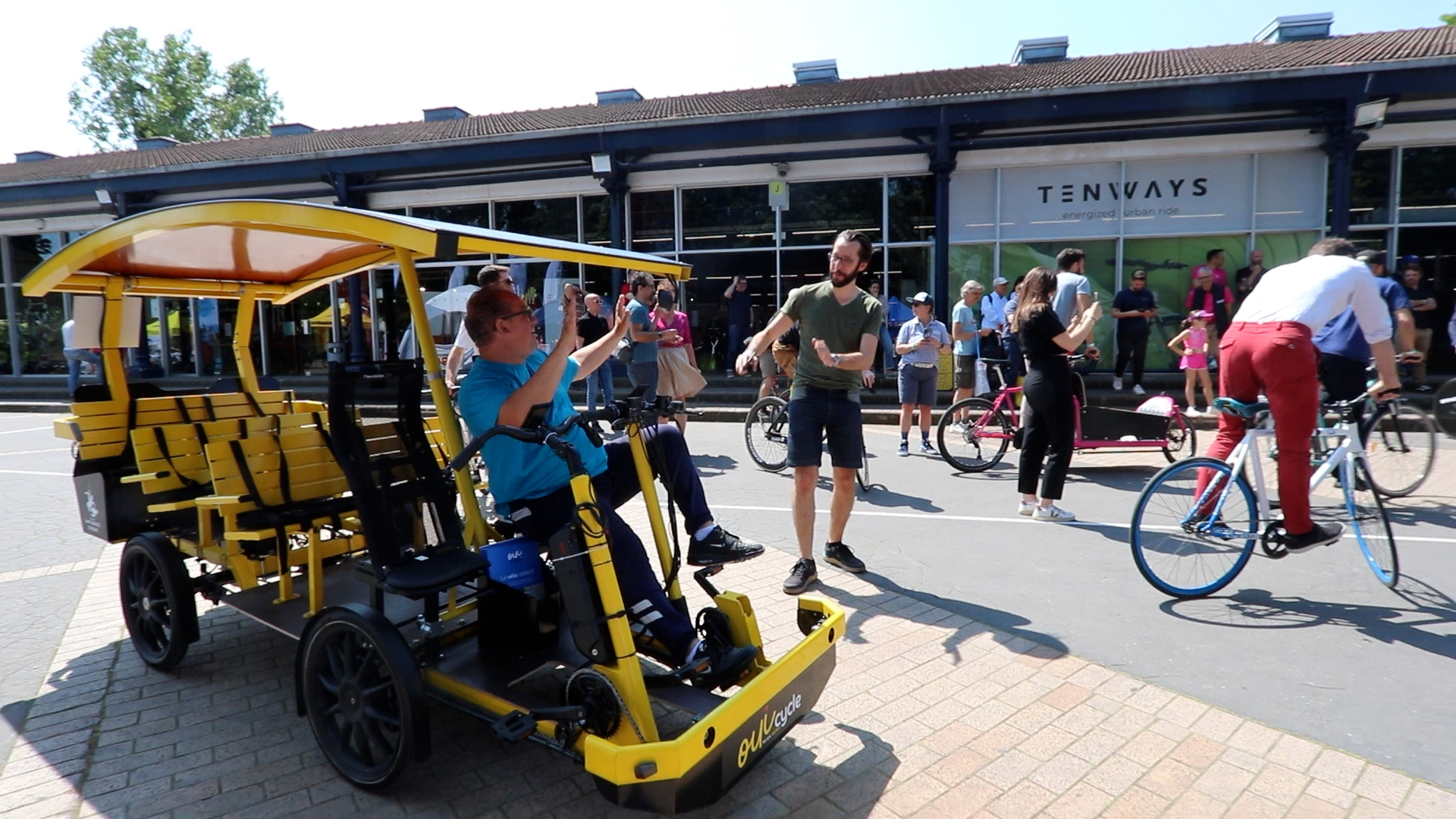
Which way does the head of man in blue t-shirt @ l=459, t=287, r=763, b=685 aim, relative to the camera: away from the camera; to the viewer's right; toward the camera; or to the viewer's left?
to the viewer's right

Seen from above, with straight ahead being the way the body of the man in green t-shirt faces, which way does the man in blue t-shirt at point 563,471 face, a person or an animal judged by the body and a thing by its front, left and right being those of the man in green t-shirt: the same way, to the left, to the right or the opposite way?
to the left

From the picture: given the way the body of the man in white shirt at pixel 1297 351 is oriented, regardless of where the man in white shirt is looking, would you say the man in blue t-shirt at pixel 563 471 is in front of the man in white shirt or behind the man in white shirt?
behind

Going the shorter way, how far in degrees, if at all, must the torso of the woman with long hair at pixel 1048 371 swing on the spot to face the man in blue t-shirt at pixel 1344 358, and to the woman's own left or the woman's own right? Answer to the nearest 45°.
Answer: approximately 45° to the woman's own left

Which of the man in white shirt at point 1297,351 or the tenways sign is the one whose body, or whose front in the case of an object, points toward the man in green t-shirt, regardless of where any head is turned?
the tenways sign

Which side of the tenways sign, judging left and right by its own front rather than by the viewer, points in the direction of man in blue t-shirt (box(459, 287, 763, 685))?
front

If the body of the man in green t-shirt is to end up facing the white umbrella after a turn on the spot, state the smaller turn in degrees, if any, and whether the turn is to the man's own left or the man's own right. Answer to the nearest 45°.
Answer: approximately 135° to the man's own right

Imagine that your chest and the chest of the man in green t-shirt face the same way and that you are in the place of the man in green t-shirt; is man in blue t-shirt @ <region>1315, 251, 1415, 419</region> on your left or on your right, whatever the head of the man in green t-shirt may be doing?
on your left

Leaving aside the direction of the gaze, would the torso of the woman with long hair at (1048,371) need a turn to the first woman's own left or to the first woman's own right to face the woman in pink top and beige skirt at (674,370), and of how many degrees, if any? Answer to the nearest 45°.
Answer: approximately 135° to the first woman's own left

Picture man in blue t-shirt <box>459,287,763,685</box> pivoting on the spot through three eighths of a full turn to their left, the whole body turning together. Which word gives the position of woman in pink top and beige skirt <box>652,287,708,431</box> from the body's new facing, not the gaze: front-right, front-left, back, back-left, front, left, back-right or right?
front-right

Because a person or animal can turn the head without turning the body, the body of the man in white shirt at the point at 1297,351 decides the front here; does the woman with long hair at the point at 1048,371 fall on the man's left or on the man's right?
on the man's left
